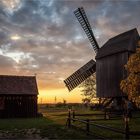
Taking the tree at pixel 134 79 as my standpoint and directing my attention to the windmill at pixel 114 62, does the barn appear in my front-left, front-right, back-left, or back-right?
front-left

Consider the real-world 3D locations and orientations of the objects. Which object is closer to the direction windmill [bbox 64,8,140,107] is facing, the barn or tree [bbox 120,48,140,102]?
the barn

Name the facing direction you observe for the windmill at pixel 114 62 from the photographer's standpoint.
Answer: facing away from the viewer and to the left of the viewer

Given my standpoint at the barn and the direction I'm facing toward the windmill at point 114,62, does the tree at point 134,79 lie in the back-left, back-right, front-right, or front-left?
front-right

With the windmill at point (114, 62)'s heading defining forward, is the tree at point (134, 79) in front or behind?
behind

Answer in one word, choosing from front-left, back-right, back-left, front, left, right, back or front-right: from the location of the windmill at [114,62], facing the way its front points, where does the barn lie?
front-left

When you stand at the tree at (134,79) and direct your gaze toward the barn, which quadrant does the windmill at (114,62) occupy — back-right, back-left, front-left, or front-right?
front-right

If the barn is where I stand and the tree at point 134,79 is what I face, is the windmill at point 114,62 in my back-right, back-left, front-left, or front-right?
front-left
